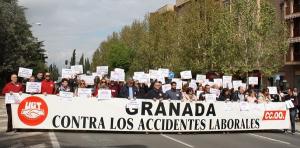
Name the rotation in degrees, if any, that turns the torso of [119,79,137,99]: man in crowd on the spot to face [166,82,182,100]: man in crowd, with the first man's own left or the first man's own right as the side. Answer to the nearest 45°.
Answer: approximately 90° to the first man's own left

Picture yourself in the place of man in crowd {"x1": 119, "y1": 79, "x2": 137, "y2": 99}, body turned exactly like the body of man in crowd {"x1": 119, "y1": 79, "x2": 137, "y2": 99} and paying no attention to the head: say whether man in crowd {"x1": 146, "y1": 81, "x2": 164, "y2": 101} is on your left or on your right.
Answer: on your left

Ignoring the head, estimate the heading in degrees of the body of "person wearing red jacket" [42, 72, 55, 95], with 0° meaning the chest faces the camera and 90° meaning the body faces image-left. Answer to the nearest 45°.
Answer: approximately 0°

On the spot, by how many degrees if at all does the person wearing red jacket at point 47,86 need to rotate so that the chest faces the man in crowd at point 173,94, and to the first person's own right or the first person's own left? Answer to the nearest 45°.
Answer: approximately 90° to the first person's own left

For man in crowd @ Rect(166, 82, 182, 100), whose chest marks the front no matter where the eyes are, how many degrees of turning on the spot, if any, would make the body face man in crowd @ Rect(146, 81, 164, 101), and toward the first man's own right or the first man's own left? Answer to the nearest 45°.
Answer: approximately 45° to the first man's own right

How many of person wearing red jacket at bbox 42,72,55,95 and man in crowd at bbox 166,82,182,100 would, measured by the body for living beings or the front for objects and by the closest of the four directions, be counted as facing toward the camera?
2

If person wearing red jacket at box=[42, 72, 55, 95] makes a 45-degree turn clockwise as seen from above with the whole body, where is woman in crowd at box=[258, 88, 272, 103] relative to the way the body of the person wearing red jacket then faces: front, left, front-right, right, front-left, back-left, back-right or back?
back-left

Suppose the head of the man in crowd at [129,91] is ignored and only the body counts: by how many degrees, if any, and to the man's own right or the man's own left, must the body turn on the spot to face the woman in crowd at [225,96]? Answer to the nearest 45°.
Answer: approximately 90° to the man's own left
